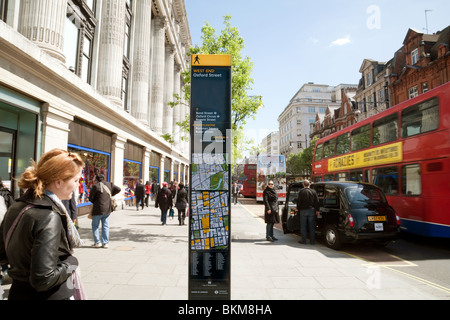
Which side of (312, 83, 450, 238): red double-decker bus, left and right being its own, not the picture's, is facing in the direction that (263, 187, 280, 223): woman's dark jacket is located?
left

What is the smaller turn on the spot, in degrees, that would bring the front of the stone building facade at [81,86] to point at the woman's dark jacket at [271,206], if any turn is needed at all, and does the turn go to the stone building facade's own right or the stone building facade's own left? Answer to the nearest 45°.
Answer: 0° — it already faces it

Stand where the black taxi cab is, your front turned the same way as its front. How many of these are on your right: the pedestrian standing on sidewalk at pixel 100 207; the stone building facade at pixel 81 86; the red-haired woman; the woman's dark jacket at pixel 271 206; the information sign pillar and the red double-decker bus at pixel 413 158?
1

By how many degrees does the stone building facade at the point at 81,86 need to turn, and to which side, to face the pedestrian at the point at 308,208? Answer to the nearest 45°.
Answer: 0° — it already faces them

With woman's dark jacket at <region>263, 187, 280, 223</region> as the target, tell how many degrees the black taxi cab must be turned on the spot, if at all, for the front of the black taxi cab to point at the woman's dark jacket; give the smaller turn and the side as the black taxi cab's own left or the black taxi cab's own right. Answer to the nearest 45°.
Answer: approximately 45° to the black taxi cab's own left

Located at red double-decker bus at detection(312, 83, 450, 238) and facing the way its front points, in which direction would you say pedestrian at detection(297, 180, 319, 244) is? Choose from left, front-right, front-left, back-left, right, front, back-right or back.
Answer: left

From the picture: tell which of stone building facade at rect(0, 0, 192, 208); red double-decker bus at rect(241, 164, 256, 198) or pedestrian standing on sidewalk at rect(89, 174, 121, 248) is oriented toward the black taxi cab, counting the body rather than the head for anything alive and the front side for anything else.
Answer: the stone building facade

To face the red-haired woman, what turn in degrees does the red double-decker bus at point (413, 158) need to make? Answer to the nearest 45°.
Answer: approximately 135° to its left

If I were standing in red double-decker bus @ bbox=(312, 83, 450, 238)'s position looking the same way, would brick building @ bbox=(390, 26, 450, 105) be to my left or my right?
on my right

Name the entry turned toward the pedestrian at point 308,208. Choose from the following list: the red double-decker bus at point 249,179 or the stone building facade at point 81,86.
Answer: the stone building facade

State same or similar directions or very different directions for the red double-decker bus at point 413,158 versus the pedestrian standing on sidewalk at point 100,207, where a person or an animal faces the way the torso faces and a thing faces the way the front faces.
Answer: same or similar directions

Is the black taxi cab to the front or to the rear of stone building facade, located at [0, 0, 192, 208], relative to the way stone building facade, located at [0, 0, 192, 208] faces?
to the front

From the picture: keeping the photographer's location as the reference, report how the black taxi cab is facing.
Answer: facing away from the viewer and to the left of the viewer
